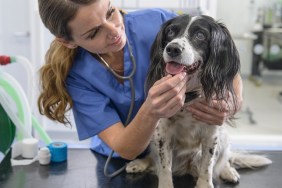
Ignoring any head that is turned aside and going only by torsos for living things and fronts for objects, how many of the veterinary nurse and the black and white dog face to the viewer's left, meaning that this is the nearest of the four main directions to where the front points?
0

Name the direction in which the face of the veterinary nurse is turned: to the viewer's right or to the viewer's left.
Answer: to the viewer's right

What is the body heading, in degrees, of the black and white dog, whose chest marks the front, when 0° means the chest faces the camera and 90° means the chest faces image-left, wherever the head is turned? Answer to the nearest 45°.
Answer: approximately 0°
